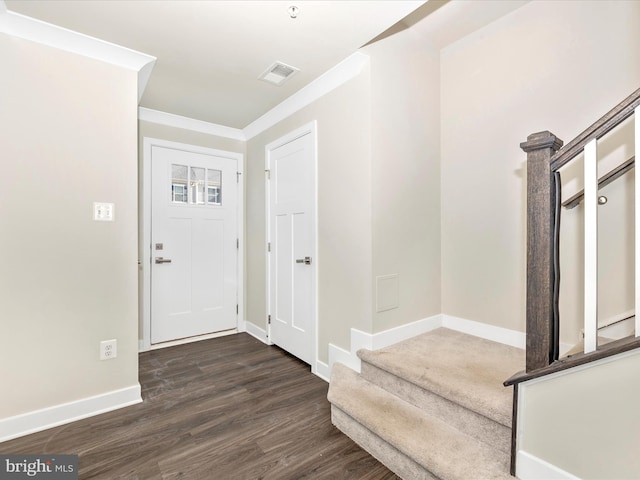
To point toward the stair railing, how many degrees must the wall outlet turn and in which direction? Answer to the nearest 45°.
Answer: approximately 45° to its left

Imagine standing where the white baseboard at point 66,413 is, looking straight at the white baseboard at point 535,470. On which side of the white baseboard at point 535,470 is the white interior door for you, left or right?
left

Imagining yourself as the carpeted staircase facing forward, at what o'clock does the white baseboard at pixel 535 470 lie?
The white baseboard is roughly at 9 o'clock from the carpeted staircase.

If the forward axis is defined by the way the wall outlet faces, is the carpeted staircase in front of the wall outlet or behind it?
in front

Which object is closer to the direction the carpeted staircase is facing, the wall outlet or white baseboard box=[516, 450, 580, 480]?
the wall outlet

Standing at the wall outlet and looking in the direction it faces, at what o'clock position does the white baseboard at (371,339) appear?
The white baseboard is roughly at 10 o'clock from the wall outlet.
